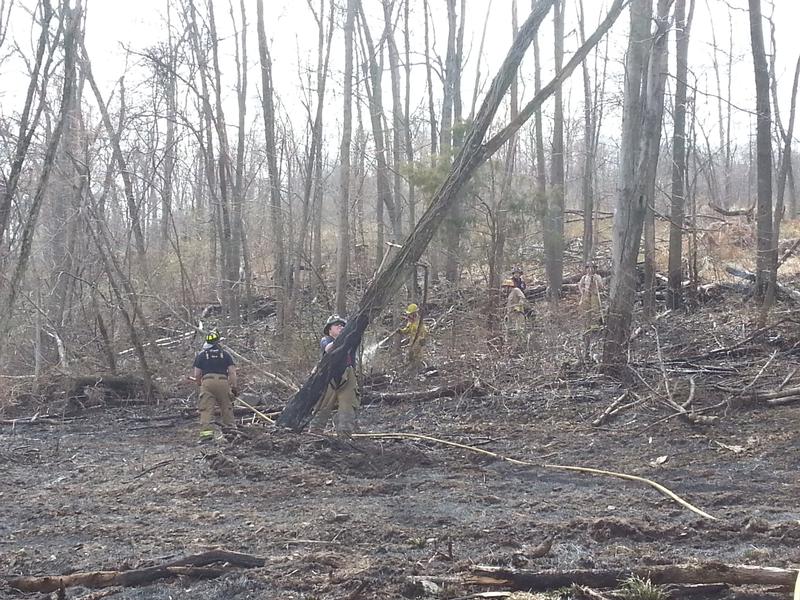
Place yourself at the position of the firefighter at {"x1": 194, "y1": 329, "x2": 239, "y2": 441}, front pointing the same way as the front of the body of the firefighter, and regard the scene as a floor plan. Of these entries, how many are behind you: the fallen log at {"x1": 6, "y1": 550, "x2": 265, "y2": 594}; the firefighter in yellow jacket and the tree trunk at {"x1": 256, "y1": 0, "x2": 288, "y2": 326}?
1

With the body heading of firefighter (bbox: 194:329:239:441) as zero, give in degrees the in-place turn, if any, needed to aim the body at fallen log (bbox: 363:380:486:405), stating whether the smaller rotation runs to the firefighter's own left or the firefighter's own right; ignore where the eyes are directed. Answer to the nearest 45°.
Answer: approximately 90° to the firefighter's own right

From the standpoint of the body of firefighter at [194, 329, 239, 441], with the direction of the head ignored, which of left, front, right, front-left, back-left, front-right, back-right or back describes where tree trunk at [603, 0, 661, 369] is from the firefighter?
right

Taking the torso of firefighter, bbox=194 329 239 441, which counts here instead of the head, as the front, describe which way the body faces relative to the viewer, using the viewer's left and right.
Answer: facing away from the viewer

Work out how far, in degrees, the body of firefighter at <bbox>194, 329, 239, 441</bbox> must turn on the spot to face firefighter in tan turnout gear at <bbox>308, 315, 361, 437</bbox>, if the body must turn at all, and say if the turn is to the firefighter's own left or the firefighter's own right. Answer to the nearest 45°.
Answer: approximately 135° to the firefighter's own right

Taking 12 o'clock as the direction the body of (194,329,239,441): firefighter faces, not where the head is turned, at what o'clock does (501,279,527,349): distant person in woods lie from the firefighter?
The distant person in woods is roughly at 2 o'clock from the firefighter.

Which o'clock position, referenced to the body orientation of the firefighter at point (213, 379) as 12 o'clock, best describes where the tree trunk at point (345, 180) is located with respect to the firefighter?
The tree trunk is roughly at 1 o'clock from the firefighter.

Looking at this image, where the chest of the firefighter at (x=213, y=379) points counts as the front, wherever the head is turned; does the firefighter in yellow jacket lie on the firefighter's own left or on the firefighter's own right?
on the firefighter's own right

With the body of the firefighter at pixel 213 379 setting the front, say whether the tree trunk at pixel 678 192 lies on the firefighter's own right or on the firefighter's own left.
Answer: on the firefighter's own right

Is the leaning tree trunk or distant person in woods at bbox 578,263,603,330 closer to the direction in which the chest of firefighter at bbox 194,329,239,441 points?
the distant person in woods

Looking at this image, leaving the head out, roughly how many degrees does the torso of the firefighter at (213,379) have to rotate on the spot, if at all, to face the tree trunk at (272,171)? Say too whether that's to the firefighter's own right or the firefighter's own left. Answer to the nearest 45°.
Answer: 0° — they already face it
